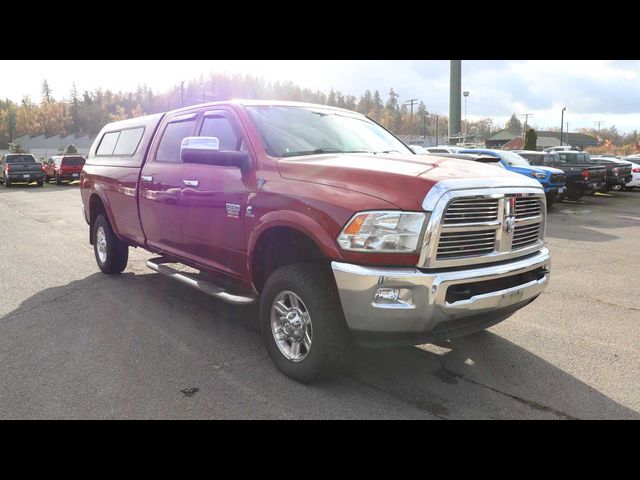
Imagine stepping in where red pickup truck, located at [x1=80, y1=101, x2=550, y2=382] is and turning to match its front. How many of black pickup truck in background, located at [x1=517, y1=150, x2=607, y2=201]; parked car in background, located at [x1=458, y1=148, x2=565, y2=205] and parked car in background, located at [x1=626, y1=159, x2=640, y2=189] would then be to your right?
0

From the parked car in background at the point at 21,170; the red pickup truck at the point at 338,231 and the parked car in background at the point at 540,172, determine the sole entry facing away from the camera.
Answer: the parked car in background at the point at 21,170

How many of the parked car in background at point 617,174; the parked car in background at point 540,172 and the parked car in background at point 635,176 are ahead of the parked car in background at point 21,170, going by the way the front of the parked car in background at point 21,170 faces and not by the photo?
0

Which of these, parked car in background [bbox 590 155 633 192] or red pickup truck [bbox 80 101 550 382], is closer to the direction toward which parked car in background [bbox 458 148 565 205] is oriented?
the red pickup truck

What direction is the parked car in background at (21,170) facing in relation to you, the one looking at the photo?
facing away from the viewer

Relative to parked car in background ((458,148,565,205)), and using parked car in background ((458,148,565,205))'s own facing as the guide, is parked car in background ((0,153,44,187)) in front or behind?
behind

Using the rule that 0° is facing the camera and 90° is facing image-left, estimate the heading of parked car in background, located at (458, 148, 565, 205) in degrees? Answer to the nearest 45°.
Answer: approximately 315°

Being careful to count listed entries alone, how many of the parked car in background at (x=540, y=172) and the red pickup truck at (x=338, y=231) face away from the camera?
0

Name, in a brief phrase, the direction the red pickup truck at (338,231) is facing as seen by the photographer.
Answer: facing the viewer and to the right of the viewer

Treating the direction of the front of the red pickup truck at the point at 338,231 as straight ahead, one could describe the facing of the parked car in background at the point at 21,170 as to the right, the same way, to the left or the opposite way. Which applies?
the opposite way

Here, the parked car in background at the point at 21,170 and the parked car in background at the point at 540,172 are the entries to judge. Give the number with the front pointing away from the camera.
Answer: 1

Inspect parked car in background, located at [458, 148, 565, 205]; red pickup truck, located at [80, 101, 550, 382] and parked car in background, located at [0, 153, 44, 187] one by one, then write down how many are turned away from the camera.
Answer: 1

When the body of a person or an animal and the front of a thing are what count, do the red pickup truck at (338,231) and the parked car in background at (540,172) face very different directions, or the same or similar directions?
same or similar directions

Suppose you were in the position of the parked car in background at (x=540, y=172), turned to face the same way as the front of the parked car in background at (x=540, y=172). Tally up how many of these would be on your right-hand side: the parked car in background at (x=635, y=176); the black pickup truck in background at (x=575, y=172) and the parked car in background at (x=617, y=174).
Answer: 0

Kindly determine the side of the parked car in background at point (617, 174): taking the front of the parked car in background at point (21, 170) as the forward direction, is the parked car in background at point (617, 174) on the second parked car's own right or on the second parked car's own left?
on the second parked car's own right

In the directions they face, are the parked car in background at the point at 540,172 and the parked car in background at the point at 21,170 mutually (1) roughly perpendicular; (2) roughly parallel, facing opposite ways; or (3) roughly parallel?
roughly parallel, facing opposite ways

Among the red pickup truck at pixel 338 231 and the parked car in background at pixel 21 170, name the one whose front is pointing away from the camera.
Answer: the parked car in background
